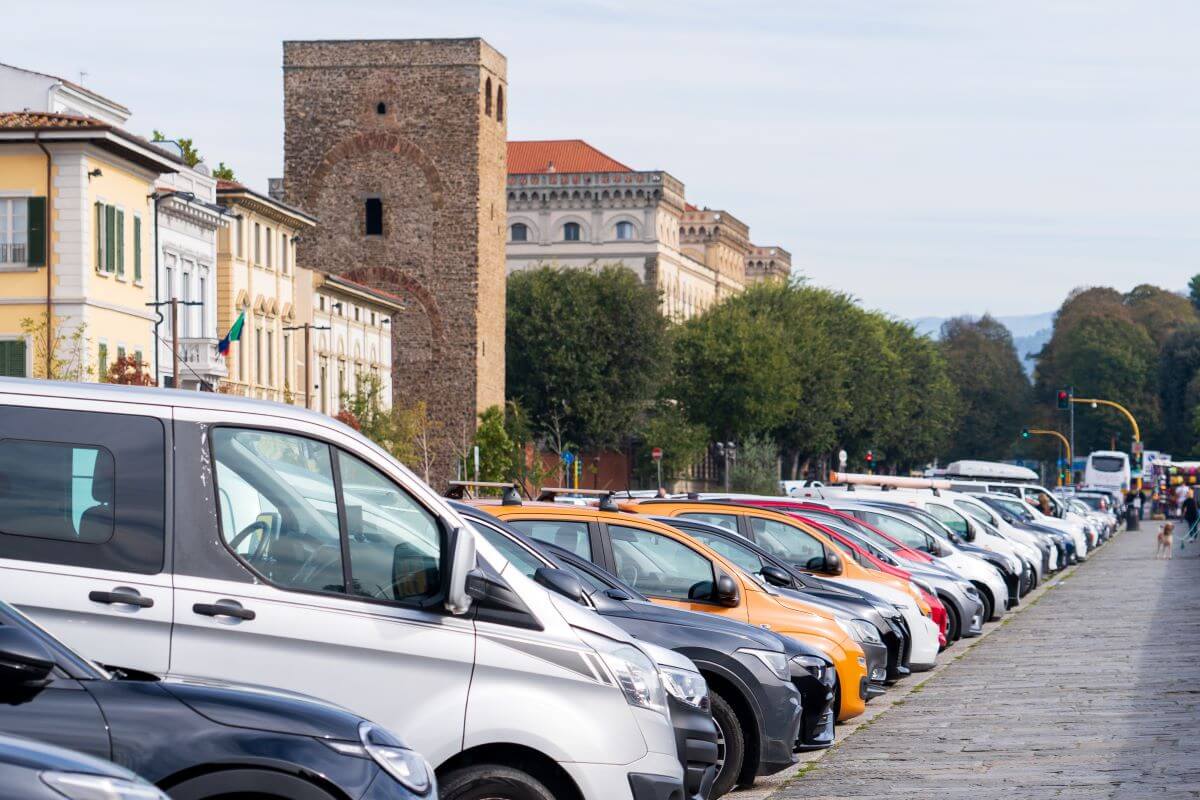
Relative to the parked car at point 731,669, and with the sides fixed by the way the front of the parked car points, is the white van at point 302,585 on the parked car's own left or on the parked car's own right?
on the parked car's own right

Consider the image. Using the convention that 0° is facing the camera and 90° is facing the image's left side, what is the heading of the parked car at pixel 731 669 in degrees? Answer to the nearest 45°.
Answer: approximately 315°

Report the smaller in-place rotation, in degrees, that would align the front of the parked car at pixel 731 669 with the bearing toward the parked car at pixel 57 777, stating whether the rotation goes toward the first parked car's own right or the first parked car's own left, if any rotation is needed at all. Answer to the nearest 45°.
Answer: approximately 45° to the first parked car's own right

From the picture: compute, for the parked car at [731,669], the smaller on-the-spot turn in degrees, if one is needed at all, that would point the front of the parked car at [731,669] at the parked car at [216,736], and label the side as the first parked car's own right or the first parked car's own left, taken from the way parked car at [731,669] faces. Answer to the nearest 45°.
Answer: approximately 45° to the first parked car's own right
